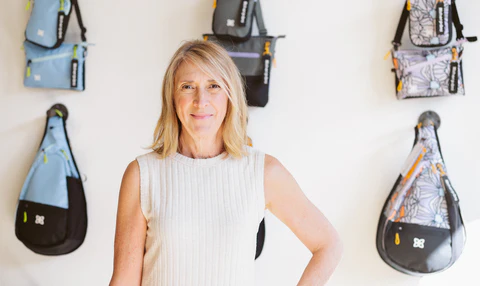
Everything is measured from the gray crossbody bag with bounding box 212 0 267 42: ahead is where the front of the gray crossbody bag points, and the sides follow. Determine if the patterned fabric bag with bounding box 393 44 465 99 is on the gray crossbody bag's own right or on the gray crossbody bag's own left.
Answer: on the gray crossbody bag's own left

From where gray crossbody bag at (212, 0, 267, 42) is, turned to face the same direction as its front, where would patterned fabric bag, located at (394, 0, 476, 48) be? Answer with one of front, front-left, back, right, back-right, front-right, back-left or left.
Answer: left

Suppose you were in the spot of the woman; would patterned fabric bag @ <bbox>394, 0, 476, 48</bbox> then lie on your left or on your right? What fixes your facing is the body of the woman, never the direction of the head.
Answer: on your left

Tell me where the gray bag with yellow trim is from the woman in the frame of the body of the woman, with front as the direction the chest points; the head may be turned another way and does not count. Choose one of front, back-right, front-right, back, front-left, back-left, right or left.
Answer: back

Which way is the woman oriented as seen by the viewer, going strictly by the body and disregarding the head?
toward the camera

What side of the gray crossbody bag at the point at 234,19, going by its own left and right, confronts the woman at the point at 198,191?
front

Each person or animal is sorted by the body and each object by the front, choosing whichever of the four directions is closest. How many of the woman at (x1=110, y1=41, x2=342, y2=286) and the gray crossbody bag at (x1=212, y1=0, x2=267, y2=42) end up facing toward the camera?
2

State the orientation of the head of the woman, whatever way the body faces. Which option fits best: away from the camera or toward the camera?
toward the camera

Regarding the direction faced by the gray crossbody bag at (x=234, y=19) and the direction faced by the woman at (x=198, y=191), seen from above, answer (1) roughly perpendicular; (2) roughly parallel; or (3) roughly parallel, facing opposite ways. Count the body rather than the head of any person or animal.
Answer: roughly parallel

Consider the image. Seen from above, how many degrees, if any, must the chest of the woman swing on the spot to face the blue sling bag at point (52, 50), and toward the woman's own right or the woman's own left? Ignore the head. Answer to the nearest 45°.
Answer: approximately 135° to the woman's own right

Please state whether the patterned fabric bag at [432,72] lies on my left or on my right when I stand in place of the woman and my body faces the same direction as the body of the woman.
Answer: on my left

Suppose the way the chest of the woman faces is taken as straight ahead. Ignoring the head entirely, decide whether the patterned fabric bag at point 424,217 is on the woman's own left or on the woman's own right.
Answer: on the woman's own left

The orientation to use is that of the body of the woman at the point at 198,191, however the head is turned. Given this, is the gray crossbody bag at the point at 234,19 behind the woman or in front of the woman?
behind
